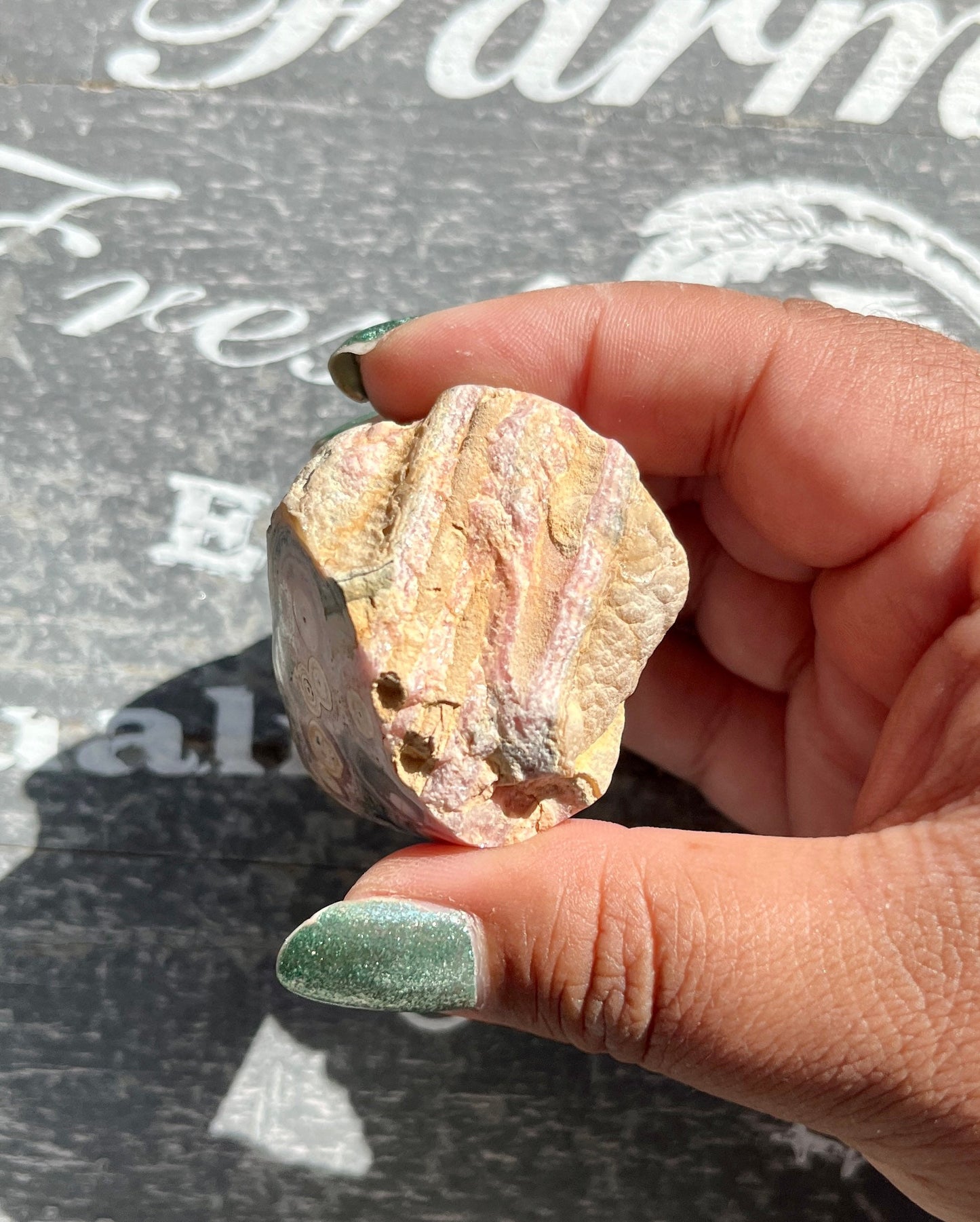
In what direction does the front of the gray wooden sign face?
toward the camera

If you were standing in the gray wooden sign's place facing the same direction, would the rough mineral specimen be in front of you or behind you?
in front
